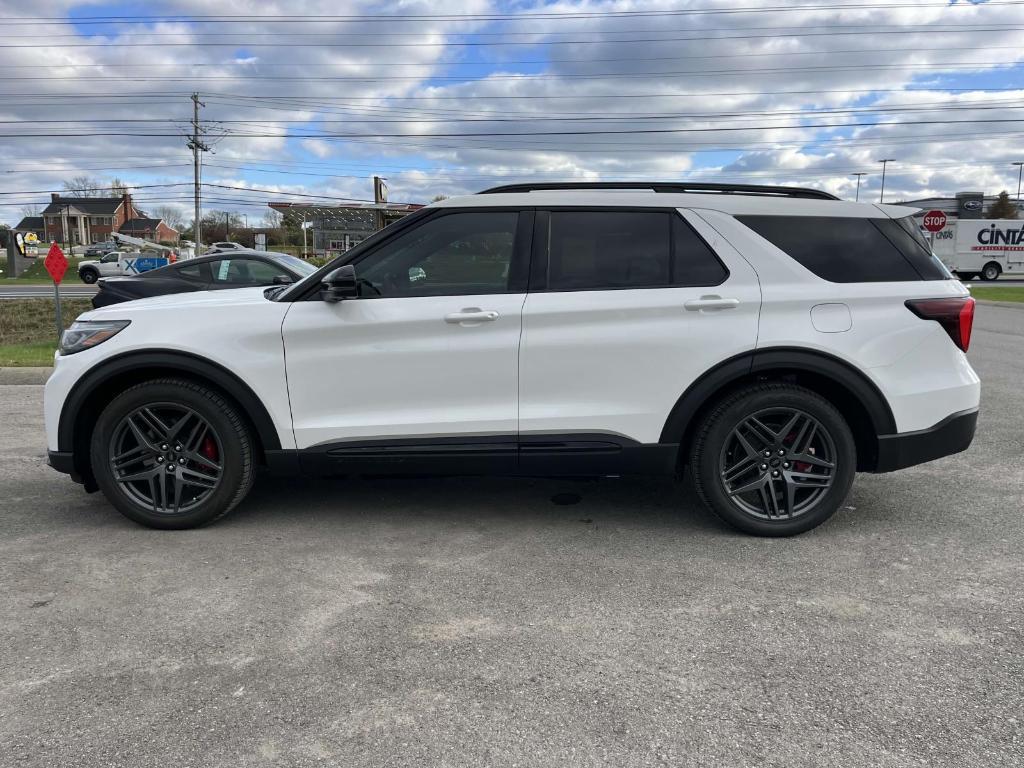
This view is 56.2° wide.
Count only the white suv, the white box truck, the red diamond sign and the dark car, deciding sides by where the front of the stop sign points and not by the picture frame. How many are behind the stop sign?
1

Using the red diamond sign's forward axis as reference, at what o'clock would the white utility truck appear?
The white utility truck is roughly at 6 o'clock from the red diamond sign.

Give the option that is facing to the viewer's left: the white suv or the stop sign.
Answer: the white suv

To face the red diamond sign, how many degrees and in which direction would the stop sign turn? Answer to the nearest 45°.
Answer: approximately 45° to its right

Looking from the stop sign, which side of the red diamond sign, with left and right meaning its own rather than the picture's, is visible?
left

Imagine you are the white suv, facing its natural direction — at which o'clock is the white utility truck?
The white utility truck is roughly at 2 o'clock from the white suv.

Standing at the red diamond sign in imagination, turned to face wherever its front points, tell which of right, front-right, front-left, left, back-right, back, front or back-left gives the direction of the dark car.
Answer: front-left

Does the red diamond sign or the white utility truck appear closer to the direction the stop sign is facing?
the red diamond sign

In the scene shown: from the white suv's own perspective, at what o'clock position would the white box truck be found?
The white box truck is roughly at 4 o'clock from the white suv.

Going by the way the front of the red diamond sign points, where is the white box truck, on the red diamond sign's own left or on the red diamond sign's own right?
on the red diamond sign's own left

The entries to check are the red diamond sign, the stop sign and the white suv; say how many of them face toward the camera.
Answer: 2

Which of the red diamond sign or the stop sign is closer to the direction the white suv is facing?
the red diamond sign

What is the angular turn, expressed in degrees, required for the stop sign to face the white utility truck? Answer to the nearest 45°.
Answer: approximately 90° to its right

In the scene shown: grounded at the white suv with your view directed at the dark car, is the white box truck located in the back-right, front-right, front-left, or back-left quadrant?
front-right

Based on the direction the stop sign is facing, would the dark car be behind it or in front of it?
in front

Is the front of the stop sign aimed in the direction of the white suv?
yes

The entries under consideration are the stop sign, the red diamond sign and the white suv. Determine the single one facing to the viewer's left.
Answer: the white suv

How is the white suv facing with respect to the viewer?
to the viewer's left

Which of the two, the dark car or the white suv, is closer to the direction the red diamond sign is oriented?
the white suv

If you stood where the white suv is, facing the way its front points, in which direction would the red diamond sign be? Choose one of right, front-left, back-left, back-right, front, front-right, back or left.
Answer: front-right

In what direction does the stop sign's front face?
toward the camera
